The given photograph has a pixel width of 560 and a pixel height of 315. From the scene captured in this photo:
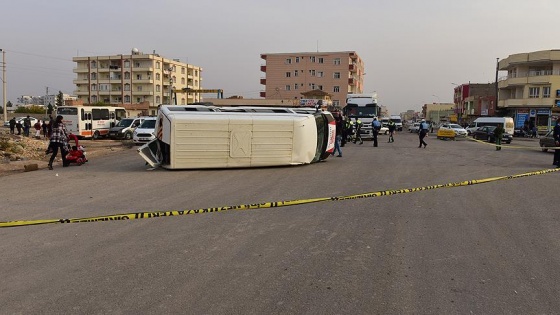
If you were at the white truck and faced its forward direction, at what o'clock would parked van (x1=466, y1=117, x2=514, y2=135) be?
The parked van is roughly at 8 o'clock from the white truck.

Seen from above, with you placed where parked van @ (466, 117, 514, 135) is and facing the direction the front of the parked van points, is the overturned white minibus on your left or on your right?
on your left

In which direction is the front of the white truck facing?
toward the camera

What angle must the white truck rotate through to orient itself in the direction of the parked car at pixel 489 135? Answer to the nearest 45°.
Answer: approximately 90° to its left

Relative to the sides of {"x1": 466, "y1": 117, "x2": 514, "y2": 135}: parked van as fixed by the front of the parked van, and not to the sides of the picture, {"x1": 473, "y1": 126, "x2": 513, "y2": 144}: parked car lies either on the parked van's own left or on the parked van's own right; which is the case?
on the parked van's own left

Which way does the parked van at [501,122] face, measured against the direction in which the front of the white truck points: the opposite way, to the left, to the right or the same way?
to the right

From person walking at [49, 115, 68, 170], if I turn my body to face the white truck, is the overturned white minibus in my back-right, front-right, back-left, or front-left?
front-right

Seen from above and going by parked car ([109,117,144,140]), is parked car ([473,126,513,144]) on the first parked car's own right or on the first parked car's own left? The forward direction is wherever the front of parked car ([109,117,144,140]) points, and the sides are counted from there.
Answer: on the first parked car's own left

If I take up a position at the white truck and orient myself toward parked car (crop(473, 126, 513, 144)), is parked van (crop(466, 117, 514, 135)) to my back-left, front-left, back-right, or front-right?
front-left

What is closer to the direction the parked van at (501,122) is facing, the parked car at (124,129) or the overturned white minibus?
the parked car

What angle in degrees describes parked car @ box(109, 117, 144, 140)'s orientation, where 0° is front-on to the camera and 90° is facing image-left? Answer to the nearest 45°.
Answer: approximately 45°

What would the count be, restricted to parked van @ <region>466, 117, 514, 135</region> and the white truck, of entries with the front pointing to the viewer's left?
1

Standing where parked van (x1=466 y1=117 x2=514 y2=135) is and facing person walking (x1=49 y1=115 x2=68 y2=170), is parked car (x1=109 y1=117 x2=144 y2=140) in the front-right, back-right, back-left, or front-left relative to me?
front-right

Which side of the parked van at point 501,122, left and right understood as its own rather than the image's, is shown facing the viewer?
left

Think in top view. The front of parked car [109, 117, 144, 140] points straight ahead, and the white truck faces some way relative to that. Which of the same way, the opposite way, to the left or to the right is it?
the same way
